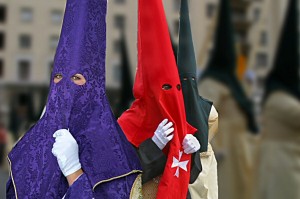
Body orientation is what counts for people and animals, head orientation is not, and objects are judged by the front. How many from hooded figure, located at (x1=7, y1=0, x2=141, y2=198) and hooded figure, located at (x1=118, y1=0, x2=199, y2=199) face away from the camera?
0

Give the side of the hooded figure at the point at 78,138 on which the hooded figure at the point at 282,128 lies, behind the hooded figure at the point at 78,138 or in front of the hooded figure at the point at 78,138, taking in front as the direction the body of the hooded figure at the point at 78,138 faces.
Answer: behind

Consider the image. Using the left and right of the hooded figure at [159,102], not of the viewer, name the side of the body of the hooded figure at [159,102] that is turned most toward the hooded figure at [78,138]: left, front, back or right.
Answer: right

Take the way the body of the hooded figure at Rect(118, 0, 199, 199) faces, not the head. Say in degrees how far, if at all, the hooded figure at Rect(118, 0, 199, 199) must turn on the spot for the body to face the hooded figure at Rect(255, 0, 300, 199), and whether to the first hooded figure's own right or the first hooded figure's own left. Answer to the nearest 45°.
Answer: approximately 90° to the first hooded figure's own left

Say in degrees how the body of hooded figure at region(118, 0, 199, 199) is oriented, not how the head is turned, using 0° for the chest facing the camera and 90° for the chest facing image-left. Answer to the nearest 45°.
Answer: approximately 315°

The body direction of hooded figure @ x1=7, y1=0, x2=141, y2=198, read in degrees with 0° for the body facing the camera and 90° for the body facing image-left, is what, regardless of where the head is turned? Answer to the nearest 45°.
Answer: approximately 45°
